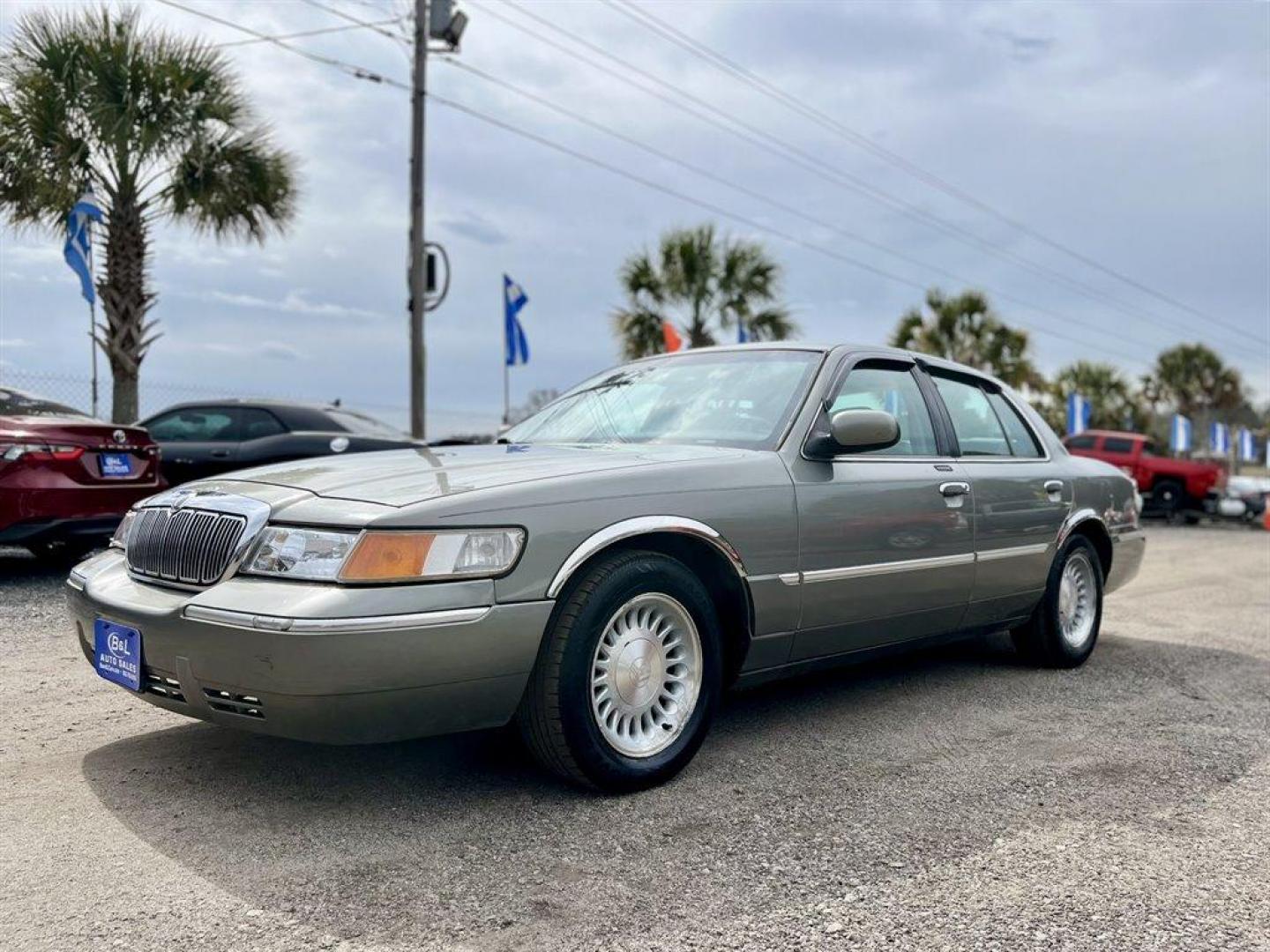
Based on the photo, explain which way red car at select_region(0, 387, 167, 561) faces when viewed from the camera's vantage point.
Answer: facing away from the viewer and to the left of the viewer

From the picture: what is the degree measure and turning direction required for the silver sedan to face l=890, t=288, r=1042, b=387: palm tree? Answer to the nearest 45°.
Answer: approximately 135° to its right

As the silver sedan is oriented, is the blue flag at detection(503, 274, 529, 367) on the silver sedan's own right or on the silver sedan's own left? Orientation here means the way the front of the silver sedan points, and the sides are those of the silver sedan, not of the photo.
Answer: on the silver sedan's own right

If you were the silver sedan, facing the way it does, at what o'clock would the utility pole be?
The utility pole is roughly at 4 o'clock from the silver sedan.

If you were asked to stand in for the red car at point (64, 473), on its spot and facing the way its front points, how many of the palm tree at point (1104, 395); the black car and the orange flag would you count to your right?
3

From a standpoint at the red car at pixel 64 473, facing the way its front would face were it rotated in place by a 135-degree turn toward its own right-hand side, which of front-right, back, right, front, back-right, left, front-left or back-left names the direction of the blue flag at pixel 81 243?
left

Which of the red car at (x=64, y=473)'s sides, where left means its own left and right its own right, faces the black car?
right

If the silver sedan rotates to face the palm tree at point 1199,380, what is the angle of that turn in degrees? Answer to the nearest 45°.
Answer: approximately 180°

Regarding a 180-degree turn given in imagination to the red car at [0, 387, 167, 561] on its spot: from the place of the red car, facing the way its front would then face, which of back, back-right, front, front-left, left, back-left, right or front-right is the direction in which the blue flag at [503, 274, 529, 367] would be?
left

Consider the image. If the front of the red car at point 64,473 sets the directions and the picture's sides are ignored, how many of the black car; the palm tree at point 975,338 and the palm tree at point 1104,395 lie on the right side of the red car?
3

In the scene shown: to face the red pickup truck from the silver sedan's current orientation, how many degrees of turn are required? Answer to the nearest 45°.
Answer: approximately 180°

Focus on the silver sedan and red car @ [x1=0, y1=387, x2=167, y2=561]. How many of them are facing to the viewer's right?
0

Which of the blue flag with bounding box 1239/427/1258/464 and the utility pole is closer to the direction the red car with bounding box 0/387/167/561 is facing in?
the utility pole

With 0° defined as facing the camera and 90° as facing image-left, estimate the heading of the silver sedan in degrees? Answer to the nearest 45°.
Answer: approximately 45°
